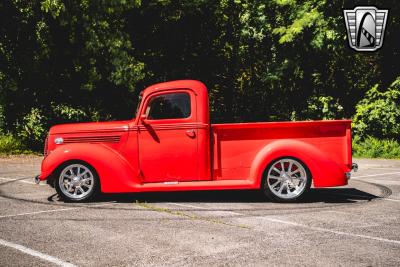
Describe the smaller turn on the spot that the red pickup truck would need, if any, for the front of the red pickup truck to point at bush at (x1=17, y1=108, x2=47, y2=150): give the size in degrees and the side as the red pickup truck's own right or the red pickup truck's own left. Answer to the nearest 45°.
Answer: approximately 45° to the red pickup truck's own right

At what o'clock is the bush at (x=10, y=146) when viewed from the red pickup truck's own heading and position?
The bush is roughly at 2 o'clock from the red pickup truck.

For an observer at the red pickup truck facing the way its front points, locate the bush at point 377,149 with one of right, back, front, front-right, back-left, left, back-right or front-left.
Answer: back-right

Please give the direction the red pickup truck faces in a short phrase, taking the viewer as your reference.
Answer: facing to the left of the viewer

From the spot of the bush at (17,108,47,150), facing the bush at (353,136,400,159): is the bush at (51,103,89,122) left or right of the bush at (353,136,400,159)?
left

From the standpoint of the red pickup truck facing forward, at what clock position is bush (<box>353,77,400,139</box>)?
The bush is roughly at 4 o'clock from the red pickup truck.

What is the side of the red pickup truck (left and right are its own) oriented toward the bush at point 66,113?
right
